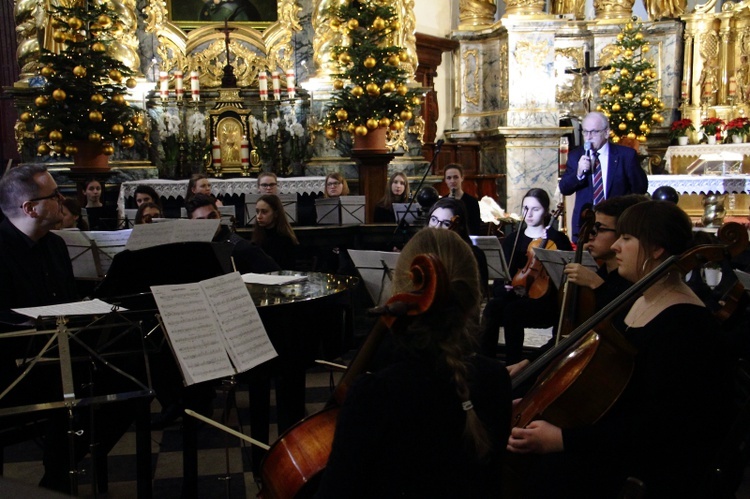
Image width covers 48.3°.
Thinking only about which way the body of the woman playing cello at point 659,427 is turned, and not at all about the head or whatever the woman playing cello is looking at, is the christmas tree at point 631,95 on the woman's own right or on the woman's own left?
on the woman's own right

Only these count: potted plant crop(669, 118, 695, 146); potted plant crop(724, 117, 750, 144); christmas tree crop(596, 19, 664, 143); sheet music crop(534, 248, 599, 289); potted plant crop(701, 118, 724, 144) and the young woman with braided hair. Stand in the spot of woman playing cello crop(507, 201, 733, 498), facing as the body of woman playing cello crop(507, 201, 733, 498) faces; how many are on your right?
5

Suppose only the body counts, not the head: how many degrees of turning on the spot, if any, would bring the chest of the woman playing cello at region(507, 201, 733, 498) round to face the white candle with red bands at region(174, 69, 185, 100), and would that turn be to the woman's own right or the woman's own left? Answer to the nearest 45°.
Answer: approximately 45° to the woman's own right

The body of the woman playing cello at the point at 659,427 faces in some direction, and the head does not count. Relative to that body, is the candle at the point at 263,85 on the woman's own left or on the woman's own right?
on the woman's own right

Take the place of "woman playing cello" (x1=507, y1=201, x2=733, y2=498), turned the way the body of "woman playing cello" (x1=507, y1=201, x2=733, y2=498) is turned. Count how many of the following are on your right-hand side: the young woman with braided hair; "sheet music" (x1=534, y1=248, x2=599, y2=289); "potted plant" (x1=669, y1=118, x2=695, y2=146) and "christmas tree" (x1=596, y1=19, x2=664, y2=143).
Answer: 3

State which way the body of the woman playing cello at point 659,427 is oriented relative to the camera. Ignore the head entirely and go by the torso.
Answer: to the viewer's left

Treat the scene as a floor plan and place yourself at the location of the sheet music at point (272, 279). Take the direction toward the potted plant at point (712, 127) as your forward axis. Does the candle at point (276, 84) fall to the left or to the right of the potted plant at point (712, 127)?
left

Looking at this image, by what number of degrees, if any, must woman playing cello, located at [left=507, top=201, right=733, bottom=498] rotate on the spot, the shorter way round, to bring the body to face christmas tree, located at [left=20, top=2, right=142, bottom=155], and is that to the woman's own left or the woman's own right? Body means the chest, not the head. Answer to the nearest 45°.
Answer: approximately 45° to the woman's own right

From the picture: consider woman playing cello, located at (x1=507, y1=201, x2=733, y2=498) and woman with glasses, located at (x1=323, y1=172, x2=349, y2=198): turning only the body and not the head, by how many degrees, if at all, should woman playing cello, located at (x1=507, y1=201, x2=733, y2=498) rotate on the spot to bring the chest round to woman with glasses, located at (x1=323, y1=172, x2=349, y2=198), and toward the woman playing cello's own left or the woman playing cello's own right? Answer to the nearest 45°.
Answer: approximately 45° to the woman playing cello's own right

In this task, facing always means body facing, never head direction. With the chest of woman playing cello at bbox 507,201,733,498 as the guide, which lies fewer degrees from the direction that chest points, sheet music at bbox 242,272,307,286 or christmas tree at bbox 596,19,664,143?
the sheet music

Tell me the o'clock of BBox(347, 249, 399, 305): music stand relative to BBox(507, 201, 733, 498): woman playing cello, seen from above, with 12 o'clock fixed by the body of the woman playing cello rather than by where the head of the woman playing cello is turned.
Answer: The music stand is roughly at 2 o'clock from the woman playing cello.

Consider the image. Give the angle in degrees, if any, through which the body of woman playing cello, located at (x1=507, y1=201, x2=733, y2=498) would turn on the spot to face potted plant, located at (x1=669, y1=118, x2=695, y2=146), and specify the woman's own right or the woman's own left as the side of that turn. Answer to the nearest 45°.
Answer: approximately 90° to the woman's own right

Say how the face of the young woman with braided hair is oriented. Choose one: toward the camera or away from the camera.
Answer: away from the camera
